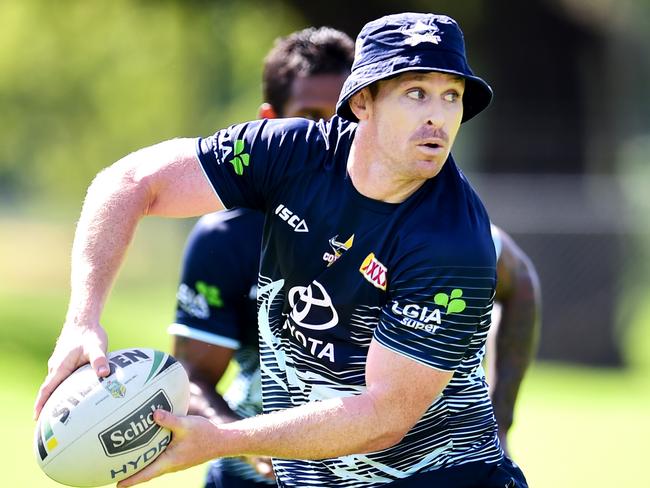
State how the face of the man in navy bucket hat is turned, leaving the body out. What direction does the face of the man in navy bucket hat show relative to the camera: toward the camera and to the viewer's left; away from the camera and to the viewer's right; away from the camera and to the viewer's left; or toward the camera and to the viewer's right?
toward the camera and to the viewer's right

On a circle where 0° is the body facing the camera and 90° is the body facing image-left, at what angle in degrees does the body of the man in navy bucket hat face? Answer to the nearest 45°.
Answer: approximately 45°
